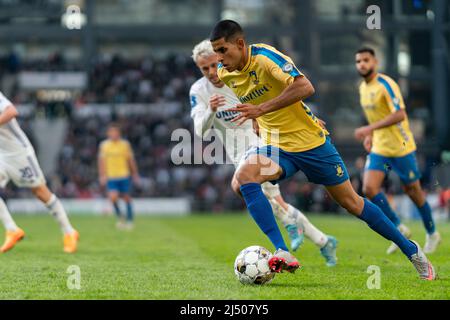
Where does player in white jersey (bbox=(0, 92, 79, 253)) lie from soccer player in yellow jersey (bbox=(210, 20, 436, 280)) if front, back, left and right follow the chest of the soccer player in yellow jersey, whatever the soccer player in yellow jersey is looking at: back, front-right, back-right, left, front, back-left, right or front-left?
right

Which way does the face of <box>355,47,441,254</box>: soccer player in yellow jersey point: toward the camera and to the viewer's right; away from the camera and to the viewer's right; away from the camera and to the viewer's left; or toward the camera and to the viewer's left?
toward the camera and to the viewer's left

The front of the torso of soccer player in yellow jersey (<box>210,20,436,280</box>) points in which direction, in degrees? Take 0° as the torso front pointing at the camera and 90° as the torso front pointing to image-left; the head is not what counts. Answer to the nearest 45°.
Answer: approximately 45°

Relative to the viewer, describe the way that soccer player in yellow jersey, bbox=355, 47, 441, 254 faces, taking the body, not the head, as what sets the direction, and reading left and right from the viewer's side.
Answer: facing the viewer and to the left of the viewer

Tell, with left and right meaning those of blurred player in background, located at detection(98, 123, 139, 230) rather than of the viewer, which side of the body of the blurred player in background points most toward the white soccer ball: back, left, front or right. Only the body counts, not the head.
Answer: front

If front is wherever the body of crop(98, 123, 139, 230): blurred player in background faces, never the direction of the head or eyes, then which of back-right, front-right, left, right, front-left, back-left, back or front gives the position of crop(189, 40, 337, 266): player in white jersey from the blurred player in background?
front

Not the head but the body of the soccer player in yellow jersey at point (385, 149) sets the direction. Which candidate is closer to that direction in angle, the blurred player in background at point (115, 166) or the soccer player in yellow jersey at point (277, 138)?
the soccer player in yellow jersey

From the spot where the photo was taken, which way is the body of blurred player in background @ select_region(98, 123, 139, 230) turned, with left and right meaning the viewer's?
facing the viewer
